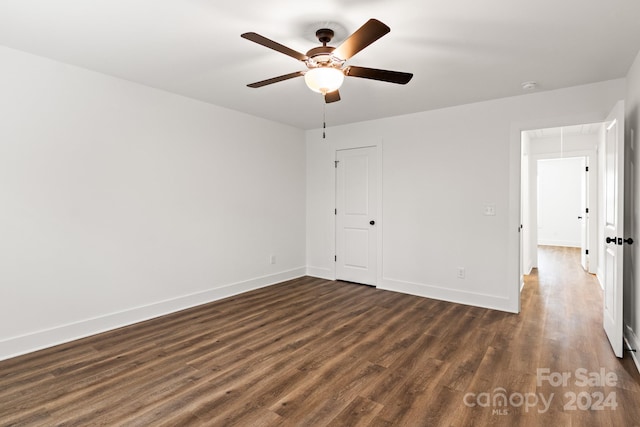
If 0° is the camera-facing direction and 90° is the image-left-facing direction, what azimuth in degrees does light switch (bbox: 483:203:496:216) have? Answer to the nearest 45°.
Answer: approximately 0°

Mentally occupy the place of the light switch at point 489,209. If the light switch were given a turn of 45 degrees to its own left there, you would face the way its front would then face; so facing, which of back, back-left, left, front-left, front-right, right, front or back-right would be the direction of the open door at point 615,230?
front

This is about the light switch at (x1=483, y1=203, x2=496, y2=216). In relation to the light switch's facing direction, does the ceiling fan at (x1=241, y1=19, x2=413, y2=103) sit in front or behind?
in front

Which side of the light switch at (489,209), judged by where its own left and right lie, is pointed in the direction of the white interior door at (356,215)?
right

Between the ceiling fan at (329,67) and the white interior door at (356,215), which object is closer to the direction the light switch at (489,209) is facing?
the ceiling fan
